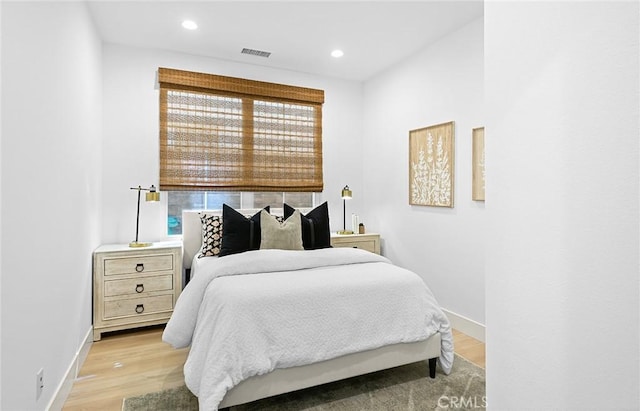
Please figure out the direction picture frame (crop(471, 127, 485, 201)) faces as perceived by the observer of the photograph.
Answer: facing the viewer and to the left of the viewer

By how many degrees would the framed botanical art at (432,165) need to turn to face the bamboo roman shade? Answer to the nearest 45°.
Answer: approximately 45° to its right

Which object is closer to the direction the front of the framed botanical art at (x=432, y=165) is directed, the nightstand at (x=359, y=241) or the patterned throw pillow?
the patterned throw pillow

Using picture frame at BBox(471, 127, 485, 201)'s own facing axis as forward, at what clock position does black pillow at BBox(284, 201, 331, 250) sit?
The black pillow is roughly at 1 o'clock from the picture frame.

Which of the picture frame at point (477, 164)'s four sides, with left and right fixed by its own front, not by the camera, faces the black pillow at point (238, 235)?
front

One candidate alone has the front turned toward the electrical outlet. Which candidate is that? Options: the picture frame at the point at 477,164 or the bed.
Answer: the picture frame

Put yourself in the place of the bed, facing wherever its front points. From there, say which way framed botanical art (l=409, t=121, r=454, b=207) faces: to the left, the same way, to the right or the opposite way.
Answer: to the right

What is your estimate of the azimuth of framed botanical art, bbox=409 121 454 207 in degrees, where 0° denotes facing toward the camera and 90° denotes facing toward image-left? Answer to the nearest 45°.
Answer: approximately 45°

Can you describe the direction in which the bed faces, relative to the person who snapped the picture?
facing the viewer and to the right of the viewer

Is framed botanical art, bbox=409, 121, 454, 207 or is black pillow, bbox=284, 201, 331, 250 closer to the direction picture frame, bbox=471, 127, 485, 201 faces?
the black pillow

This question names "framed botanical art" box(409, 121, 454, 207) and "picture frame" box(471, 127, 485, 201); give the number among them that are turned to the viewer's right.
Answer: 0

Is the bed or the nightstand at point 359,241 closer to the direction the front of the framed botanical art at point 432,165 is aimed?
the bed

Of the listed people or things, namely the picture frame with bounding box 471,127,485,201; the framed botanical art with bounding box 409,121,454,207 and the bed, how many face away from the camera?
0

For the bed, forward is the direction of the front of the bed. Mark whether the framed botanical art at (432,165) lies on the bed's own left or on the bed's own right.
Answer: on the bed's own left

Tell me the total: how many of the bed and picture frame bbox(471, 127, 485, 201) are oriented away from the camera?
0

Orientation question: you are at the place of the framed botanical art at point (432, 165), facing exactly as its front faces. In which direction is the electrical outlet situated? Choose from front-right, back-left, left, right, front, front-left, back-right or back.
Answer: front

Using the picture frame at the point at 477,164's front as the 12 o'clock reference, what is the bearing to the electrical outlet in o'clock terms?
The electrical outlet is roughly at 12 o'clock from the picture frame.

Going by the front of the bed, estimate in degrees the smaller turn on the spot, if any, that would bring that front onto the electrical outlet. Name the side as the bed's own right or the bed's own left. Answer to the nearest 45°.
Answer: approximately 45° to the bed's own right
